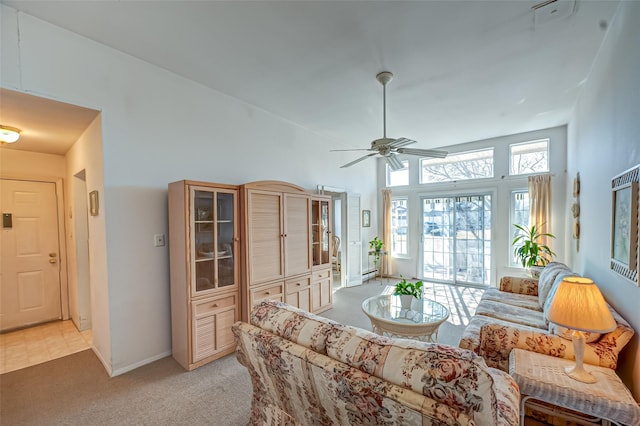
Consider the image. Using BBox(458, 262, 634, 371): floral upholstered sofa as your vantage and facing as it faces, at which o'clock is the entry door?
The entry door is roughly at 11 o'clock from the floral upholstered sofa.

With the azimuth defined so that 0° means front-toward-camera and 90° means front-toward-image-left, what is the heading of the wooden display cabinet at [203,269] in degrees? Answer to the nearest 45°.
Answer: approximately 315°

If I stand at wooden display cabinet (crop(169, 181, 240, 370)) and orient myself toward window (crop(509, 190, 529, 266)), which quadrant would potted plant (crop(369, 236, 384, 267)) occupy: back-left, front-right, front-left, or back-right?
front-left

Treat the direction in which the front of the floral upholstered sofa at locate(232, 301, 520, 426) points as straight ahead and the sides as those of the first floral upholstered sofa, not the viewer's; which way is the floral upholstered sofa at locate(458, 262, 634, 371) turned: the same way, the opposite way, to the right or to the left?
to the left

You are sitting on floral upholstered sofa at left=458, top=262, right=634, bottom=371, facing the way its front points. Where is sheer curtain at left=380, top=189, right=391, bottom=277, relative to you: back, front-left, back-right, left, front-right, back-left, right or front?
front-right

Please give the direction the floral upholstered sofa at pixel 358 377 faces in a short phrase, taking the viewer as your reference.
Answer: facing away from the viewer and to the right of the viewer

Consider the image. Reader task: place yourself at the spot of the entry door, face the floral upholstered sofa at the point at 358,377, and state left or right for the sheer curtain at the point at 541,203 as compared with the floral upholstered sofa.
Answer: left

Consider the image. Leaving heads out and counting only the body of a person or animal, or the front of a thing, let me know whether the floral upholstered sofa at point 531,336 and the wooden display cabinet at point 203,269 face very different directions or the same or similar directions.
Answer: very different directions

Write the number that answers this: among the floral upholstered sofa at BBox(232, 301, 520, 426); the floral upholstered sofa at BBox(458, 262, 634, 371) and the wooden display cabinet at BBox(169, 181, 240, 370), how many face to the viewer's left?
1

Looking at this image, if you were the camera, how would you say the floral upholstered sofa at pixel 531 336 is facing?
facing to the left of the viewer

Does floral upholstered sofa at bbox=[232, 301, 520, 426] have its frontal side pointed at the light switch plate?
no

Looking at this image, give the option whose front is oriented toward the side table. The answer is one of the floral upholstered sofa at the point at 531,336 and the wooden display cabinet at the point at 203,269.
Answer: the wooden display cabinet

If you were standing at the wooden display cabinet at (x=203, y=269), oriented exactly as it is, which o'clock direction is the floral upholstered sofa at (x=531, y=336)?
The floral upholstered sofa is roughly at 12 o'clock from the wooden display cabinet.

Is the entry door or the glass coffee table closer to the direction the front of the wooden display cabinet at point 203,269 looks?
the glass coffee table

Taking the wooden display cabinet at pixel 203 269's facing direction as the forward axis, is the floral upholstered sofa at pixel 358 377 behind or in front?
in front

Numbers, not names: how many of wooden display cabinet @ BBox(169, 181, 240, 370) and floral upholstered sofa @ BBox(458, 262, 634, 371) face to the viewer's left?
1

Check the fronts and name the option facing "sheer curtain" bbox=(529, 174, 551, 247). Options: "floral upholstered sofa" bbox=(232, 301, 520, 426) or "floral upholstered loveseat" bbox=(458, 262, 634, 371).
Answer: the floral upholstered sofa
